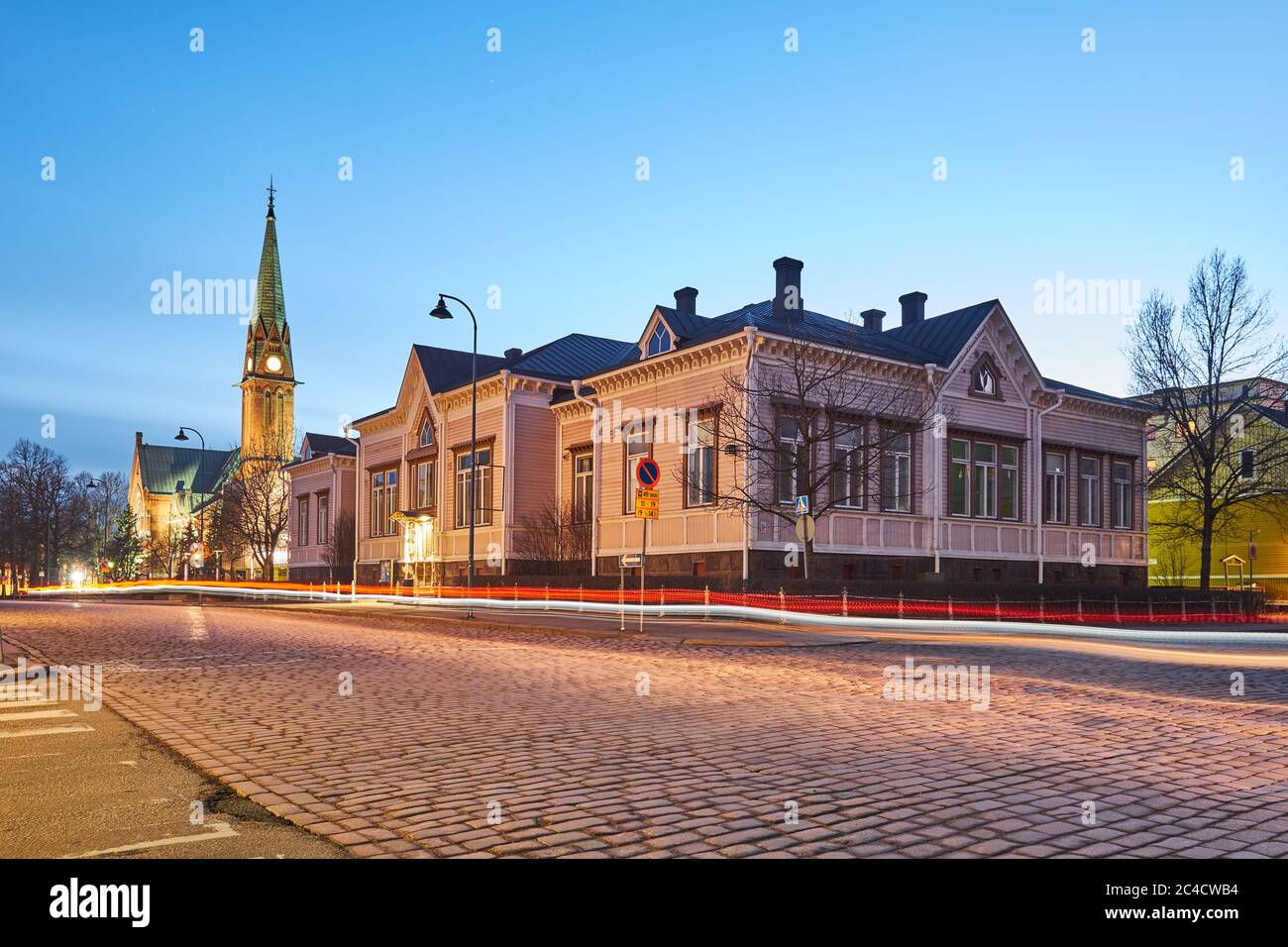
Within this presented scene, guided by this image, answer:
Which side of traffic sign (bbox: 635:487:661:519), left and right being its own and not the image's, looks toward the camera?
front

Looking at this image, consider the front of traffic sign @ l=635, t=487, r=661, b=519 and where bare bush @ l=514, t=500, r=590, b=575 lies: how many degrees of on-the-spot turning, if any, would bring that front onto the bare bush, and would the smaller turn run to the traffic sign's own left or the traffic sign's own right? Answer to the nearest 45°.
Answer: approximately 180°

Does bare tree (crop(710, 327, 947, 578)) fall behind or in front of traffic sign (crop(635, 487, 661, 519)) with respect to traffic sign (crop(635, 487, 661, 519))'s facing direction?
behind

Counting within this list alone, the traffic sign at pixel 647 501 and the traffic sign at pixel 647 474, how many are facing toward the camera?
2

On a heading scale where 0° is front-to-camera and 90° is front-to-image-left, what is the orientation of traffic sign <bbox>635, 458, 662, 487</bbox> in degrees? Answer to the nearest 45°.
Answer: approximately 0°

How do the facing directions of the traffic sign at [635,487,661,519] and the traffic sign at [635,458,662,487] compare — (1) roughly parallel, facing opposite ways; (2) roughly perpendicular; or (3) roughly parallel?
roughly parallel
